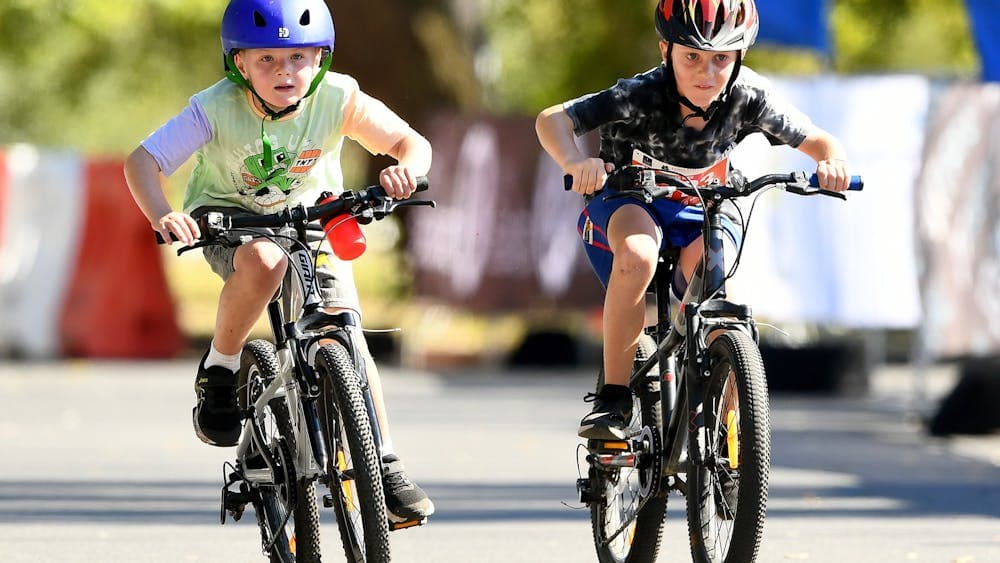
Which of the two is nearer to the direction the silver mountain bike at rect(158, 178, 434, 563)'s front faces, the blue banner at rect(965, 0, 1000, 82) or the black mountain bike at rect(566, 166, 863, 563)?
the black mountain bike

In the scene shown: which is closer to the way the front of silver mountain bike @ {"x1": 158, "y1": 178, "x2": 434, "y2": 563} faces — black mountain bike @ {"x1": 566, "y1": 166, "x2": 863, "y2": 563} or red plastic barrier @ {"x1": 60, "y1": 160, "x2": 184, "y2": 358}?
the black mountain bike

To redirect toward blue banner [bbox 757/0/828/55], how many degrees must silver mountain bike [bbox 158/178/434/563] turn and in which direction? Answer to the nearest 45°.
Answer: approximately 135° to its left

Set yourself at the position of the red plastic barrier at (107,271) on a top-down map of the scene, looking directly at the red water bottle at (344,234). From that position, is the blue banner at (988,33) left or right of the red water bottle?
left

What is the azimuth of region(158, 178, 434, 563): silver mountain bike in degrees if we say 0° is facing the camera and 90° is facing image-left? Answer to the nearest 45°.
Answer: approximately 0°

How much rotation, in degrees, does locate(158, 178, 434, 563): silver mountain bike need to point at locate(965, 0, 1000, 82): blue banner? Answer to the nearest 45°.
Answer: approximately 135° to its left

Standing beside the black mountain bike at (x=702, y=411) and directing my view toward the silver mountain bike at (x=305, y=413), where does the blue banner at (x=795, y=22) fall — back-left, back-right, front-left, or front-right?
back-right

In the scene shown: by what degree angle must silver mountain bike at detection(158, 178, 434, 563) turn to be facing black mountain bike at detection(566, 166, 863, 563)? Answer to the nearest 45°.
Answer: approximately 90° to its left

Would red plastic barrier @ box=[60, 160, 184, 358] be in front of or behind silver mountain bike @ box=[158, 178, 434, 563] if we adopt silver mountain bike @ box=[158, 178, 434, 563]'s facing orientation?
behind
